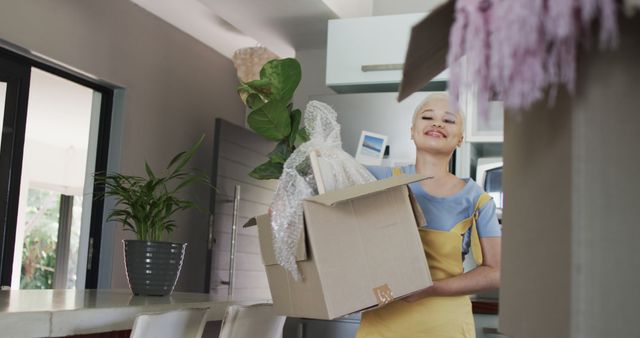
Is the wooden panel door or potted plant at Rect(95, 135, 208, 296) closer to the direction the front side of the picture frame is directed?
the potted plant

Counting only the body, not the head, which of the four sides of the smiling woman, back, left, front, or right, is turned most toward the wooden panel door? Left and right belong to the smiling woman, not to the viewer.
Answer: right

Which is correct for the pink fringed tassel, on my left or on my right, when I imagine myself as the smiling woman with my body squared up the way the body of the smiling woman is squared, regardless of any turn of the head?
on my left

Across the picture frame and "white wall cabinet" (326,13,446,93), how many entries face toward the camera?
2

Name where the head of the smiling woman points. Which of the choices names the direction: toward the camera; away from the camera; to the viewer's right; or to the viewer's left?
toward the camera

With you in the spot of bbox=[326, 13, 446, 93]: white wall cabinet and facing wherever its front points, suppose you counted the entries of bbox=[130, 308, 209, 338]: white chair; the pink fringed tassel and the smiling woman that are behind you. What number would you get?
0

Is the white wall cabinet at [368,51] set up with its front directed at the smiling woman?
yes

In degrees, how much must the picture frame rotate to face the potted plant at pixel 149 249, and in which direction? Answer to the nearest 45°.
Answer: approximately 45° to its right

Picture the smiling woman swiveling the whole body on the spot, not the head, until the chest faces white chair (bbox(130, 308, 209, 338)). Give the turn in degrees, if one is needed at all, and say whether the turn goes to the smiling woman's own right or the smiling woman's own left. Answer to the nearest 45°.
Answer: approximately 45° to the smiling woman's own right

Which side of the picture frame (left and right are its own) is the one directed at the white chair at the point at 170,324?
front

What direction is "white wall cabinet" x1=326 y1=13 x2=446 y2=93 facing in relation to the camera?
toward the camera

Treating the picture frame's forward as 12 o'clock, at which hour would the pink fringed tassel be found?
The pink fringed tassel is roughly at 12 o'clock from the picture frame.

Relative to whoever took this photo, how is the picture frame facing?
facing the viewer

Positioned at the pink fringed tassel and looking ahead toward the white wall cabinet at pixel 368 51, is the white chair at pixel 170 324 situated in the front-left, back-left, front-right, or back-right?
front-left

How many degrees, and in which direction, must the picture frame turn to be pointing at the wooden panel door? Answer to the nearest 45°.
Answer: approximately 135° to its right
